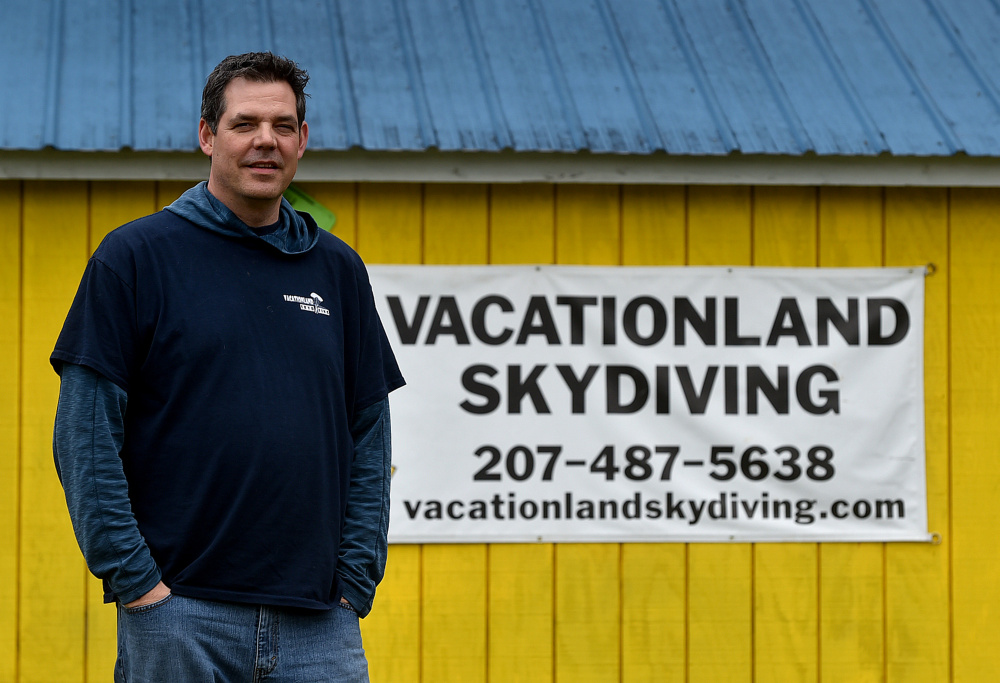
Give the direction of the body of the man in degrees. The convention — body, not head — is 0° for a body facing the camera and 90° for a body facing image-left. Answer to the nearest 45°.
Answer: approximately 315°

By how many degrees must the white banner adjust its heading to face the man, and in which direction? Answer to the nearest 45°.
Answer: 0° — it already faces them

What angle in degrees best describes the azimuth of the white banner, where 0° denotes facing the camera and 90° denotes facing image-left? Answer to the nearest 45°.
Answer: approximately 0°

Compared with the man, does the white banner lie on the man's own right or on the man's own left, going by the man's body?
on the man's own left
